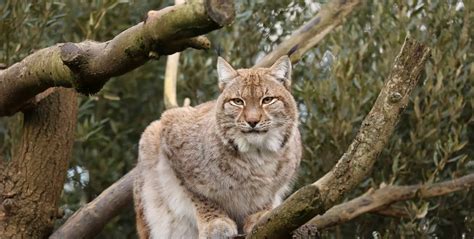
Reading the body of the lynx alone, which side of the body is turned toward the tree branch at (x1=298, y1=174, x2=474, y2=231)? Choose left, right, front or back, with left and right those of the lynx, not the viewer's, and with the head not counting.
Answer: left

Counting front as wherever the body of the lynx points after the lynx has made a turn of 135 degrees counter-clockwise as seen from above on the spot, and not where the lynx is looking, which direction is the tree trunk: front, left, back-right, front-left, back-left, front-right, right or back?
left

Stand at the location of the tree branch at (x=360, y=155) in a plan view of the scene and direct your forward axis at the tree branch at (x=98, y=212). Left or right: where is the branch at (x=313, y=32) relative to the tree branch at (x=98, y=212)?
right
